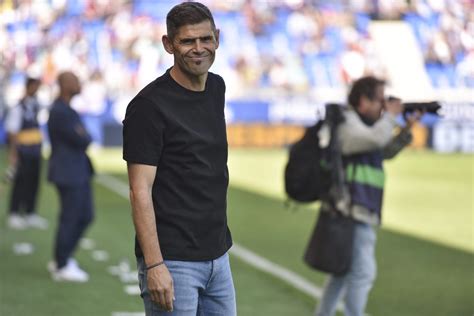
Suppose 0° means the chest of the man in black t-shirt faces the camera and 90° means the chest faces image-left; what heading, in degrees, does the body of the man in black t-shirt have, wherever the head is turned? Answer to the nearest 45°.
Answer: approximately 315°

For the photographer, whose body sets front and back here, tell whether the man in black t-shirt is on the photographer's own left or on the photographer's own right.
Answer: on the photographer's own right

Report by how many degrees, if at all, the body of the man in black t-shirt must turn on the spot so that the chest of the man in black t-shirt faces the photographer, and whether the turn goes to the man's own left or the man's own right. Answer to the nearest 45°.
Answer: approximately 90° to the man's own left

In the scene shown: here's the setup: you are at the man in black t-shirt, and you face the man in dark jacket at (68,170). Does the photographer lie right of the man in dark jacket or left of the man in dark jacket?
right

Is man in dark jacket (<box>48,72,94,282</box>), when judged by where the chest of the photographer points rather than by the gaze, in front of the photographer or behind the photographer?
behind
